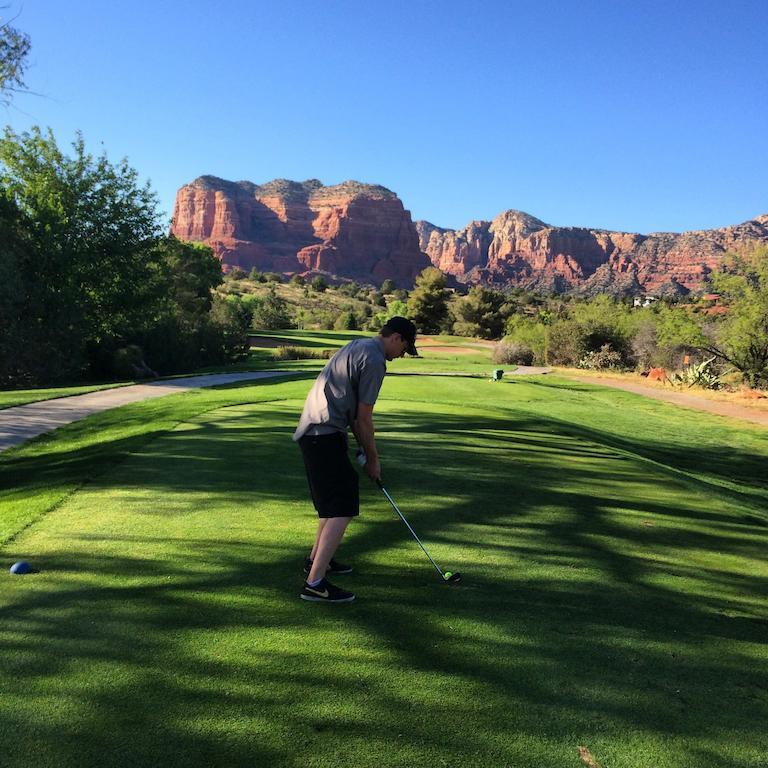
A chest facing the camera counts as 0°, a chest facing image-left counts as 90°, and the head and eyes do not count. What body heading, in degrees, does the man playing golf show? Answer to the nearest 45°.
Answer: approximately 270°

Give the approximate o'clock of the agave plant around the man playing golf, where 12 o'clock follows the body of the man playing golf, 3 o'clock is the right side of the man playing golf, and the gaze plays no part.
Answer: The agave plant is roughly at 10 o'clock from the man playing golf.

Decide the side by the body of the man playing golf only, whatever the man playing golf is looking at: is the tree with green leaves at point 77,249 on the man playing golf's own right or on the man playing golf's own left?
on the man playing golf's own left

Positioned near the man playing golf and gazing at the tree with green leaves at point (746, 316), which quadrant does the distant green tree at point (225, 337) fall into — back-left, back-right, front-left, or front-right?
front-left

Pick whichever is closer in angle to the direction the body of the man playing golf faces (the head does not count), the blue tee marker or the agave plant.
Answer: the agave plant

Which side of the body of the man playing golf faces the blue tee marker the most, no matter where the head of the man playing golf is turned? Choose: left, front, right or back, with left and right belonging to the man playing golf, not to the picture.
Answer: back

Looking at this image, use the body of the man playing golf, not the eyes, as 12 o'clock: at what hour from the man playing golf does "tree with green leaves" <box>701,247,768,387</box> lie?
The tree with green leaves is roughly at 10 o'clock from the man playing golf.

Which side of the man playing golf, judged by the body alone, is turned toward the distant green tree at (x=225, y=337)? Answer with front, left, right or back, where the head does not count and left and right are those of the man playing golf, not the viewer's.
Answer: left
